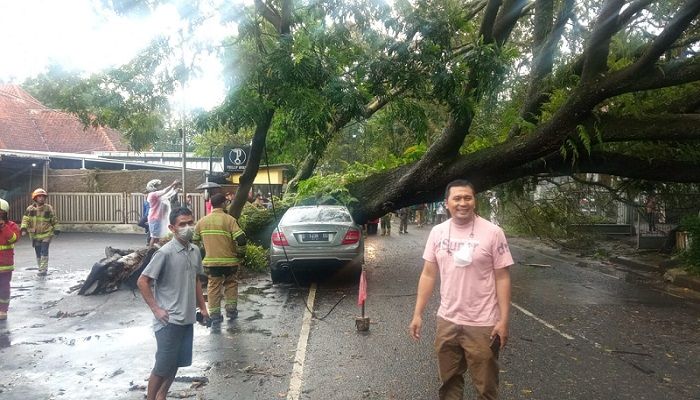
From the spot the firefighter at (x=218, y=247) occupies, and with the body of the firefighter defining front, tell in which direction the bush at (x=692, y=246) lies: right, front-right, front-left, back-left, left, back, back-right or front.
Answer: right

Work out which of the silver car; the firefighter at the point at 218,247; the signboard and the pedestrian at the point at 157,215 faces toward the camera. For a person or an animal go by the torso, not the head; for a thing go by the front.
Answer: the signboard

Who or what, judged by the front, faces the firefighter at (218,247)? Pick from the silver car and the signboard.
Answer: the signboard

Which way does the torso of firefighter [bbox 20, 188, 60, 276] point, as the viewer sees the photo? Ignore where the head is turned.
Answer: toward the camera

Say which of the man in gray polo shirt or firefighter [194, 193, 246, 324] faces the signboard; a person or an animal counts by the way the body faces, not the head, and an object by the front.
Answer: the firefighter

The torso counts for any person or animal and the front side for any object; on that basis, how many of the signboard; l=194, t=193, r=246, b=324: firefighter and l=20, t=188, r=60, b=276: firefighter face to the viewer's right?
0

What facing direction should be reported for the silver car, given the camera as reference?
facing away from the viewer

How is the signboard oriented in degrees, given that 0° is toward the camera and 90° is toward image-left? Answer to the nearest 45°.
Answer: approximately 0°

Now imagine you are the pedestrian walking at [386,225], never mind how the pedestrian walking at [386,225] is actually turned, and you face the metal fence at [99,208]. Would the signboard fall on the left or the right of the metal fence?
right

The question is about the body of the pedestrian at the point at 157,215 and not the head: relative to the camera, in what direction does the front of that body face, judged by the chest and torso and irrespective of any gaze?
to the viewer's right

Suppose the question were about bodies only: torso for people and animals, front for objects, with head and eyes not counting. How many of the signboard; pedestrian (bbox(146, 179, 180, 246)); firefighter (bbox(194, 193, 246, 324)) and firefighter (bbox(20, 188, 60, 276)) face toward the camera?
2

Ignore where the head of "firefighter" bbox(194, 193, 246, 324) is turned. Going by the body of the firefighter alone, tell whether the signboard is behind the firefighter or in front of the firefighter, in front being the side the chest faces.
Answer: in front

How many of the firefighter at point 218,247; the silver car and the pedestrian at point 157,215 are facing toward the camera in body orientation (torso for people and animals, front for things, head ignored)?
0

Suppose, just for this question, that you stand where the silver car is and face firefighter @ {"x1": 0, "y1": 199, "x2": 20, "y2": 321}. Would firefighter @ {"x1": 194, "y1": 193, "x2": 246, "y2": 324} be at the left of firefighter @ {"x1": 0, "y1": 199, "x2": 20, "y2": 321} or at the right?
left

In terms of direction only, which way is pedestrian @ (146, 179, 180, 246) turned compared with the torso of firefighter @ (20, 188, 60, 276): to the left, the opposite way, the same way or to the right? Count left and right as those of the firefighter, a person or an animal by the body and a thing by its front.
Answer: to the left

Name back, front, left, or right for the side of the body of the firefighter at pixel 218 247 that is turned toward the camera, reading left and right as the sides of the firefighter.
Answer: back

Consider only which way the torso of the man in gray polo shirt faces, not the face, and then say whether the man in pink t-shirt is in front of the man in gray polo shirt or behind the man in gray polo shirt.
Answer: in front
